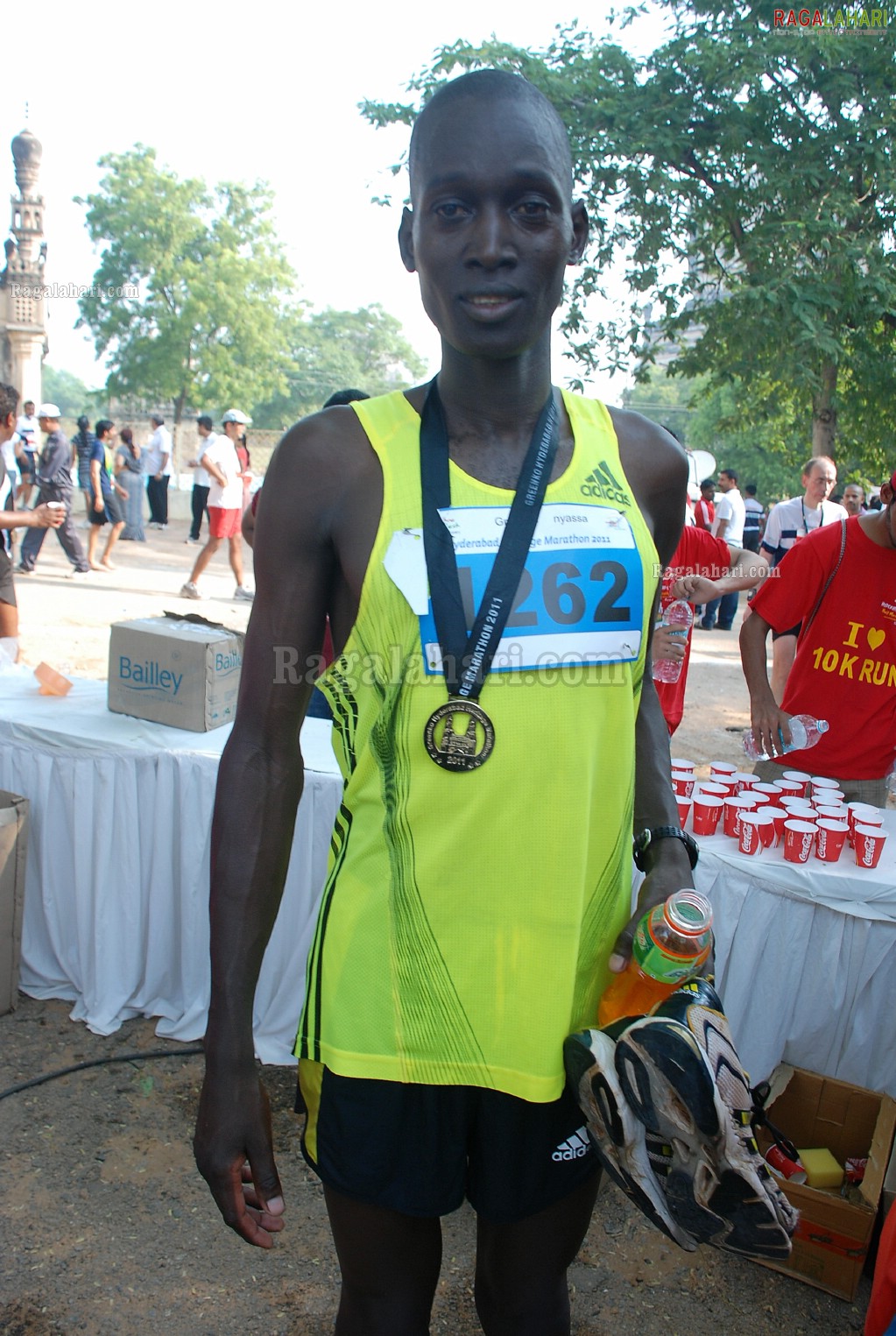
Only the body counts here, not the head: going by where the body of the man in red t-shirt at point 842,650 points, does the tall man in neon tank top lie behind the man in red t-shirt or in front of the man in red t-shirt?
in front

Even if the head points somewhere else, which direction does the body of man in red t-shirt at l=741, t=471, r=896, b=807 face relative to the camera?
toward the camera

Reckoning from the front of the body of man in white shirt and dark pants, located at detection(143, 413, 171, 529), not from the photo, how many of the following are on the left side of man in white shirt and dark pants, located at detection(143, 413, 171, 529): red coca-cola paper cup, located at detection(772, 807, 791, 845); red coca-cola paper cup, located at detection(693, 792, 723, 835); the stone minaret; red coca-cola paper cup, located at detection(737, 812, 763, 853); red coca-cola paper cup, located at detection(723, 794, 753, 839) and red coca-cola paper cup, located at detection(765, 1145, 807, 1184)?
5
